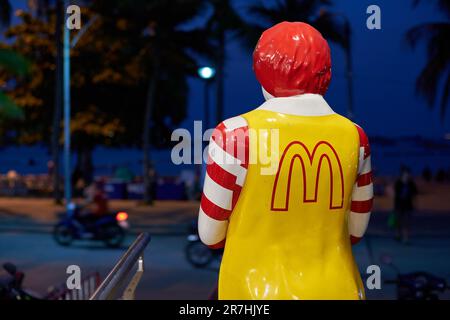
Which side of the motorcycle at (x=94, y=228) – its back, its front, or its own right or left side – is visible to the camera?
left

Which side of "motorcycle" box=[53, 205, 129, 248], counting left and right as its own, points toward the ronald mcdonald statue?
left

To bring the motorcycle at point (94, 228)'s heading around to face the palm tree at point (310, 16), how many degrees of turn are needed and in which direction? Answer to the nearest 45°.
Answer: approximately 135° to its right
